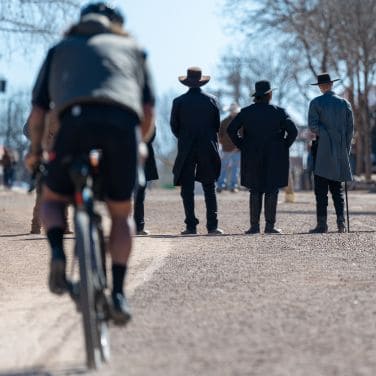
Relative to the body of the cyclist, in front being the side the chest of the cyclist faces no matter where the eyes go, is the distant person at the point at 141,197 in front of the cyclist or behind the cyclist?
in front

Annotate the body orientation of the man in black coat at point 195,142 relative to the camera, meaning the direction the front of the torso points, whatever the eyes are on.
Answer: away from the camera

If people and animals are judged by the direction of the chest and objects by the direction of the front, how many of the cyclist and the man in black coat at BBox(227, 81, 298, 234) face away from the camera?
2

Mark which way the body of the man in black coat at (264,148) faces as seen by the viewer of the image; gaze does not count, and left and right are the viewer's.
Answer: facing away from the viewer

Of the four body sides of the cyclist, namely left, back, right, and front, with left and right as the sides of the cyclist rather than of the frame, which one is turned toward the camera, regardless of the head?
back

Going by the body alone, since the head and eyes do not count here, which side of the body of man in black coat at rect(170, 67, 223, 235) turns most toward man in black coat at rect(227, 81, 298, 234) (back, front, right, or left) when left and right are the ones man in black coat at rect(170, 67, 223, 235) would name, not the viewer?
right

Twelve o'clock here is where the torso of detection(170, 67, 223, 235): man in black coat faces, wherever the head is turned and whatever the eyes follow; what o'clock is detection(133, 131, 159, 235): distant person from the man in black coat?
The distant person is roughly at 9 o'clock from the man in black coat.

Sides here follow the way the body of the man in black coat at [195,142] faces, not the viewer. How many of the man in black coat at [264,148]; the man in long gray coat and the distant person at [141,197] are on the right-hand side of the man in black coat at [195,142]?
2

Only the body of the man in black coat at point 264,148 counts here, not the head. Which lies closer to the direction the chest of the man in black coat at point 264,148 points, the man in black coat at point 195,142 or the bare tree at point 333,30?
the bare tree

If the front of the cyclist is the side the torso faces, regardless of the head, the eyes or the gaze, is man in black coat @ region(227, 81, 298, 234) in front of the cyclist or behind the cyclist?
in front

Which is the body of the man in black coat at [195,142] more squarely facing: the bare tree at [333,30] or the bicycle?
the bare tree

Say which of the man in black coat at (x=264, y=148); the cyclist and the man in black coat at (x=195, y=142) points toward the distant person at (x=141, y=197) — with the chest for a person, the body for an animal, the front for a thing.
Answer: the cyclist
